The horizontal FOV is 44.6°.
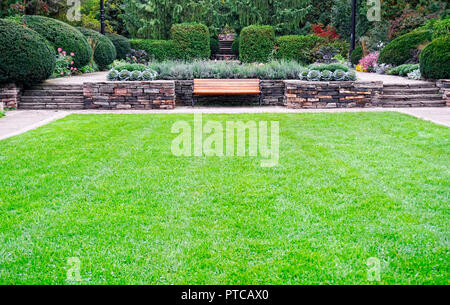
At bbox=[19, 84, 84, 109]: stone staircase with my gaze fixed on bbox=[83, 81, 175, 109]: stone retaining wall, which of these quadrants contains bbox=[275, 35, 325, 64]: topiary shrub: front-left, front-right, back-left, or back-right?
front-left

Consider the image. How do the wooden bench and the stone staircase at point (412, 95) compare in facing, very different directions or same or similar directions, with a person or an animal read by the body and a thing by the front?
same or similar directions

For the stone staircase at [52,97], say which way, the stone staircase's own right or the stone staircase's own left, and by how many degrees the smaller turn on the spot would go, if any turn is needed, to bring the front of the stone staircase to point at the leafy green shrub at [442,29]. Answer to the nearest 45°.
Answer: approximately 90° to the stone staircase's own left

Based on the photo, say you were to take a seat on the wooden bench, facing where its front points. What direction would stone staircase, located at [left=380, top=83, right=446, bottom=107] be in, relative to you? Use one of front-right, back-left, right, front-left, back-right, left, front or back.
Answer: left

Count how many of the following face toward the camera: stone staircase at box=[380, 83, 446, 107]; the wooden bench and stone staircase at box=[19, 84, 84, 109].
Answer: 3

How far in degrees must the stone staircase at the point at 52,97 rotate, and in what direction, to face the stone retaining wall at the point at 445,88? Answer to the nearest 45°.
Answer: approximately 90° to its left

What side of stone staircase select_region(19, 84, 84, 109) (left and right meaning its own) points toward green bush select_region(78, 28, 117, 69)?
back

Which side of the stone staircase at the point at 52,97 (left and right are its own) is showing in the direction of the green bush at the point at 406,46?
left

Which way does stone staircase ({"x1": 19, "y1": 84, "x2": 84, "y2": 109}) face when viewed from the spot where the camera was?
facing the viewer

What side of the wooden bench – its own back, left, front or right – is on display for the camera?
front

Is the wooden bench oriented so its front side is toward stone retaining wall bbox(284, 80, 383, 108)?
no

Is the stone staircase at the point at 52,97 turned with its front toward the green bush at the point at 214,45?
no

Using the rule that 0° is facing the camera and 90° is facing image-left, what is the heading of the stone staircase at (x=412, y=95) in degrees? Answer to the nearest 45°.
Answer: approximately 0°

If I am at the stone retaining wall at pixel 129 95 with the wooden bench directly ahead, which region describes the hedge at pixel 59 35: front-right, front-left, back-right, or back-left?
back-left

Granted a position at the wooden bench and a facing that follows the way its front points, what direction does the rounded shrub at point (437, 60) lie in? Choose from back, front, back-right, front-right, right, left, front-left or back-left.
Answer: left

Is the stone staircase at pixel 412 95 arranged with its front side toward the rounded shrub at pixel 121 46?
no

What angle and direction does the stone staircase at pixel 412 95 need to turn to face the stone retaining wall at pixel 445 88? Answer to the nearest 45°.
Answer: approximately 90° to its left

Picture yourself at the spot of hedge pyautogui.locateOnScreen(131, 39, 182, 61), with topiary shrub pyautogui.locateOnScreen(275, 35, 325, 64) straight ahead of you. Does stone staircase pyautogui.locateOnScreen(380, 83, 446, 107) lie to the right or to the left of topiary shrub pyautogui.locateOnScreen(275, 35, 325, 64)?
right

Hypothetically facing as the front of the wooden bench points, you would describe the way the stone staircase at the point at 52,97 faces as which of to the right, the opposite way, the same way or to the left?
the same way
